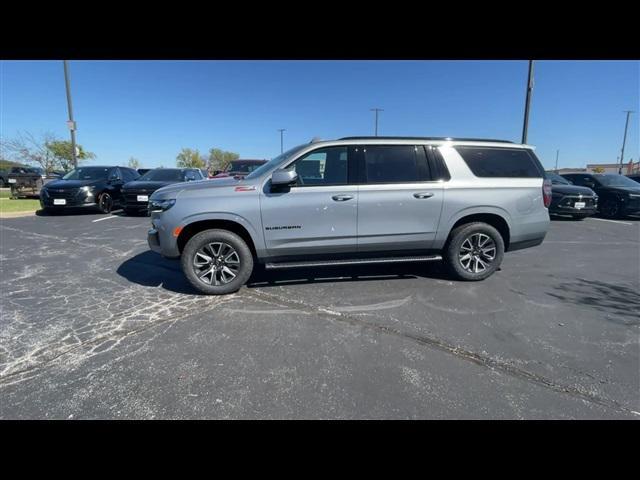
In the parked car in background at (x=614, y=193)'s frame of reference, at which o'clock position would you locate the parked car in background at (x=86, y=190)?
the parked car in background at (x=86, y=190) is roughly at 3 o'clock from the parked car in background at (x=614, y=193).

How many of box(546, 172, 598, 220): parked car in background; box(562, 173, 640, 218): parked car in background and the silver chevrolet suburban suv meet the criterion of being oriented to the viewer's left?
1

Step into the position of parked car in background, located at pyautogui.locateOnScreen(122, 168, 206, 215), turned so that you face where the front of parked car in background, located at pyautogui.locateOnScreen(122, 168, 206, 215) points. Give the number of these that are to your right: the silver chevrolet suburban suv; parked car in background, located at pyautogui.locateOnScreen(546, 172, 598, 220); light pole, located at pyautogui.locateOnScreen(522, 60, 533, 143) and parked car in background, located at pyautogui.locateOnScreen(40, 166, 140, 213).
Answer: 1

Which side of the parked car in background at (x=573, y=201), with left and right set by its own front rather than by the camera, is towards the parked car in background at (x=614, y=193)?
left

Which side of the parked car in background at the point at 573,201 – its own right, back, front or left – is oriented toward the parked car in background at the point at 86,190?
right

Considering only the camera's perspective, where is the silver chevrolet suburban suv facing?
facing to the left of the viewer

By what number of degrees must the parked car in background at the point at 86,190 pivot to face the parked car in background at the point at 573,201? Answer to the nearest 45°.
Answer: approximately 90° to its left

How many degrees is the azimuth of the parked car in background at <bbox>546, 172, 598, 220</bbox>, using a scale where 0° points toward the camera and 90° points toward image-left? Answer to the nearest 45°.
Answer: approximately 315°

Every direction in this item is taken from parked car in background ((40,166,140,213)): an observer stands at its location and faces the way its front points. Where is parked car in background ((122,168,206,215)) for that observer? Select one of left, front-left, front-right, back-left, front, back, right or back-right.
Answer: left

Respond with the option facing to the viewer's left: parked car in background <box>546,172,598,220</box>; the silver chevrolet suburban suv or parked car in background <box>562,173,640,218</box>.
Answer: the silver chevrolet suburban suv

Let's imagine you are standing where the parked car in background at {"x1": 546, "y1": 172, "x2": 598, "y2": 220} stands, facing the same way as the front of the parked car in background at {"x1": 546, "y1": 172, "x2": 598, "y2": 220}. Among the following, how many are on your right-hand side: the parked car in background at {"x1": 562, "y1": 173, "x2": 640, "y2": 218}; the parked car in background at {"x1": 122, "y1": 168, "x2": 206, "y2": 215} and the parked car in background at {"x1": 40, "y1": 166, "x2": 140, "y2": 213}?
2

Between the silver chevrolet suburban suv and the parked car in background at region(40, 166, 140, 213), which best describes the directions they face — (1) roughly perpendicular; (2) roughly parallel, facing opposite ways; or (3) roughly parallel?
roughly perpendicular

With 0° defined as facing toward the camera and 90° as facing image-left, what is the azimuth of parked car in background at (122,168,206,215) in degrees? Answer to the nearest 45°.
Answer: approximately 45°

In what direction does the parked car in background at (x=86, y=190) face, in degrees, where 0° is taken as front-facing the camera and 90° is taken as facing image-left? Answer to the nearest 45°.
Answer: approximately 45°

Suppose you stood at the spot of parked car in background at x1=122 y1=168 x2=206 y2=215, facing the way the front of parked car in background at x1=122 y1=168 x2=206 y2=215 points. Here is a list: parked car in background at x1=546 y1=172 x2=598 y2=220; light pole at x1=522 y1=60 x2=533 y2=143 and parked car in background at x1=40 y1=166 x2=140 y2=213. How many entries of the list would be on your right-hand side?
1

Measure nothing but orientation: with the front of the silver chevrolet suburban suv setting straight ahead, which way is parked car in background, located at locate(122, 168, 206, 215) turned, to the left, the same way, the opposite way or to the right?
to the left

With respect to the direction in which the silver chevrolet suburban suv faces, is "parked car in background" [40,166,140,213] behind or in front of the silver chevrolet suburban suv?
in front
